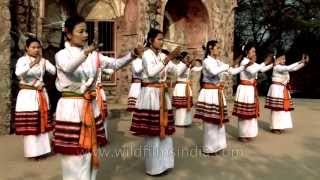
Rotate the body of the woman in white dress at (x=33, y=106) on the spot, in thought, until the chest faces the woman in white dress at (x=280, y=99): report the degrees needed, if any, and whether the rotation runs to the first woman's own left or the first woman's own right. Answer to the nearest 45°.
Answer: approximately 45° to the first woman's own left

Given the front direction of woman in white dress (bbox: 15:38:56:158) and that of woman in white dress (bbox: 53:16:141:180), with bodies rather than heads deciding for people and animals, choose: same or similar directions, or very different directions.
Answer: same or similar directions

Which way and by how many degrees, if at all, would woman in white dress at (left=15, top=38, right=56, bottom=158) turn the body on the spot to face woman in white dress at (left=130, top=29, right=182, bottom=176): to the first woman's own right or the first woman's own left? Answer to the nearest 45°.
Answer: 0° — they already face them

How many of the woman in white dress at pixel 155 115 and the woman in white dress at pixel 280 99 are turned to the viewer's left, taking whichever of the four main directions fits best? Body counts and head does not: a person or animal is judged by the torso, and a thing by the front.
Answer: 0

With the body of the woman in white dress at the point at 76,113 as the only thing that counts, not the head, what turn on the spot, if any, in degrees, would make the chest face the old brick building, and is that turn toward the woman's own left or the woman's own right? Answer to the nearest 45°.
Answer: approximately 135° to the woman's own left

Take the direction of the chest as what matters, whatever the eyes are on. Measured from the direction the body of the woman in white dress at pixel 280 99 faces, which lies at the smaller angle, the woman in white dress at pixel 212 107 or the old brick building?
the woman in white dress

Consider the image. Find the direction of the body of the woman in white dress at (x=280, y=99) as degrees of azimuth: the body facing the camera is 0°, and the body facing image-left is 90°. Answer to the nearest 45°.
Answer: approximately 315°

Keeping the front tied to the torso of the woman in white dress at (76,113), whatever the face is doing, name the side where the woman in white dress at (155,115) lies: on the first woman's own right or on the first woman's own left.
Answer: on the first woman's own left

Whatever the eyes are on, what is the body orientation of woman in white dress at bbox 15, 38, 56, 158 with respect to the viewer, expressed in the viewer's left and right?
facing the viewer and to the right of the viewer

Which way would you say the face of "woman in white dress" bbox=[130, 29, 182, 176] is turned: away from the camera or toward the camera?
toward the camera

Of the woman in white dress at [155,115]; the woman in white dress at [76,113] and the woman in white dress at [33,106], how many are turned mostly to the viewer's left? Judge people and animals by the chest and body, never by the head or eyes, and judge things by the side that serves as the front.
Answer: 0

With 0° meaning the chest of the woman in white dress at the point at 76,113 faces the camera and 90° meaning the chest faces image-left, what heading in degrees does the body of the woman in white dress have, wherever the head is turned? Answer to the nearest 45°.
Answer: approximately 315°

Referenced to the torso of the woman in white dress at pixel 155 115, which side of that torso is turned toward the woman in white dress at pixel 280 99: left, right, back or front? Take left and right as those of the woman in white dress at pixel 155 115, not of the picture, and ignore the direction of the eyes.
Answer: left
